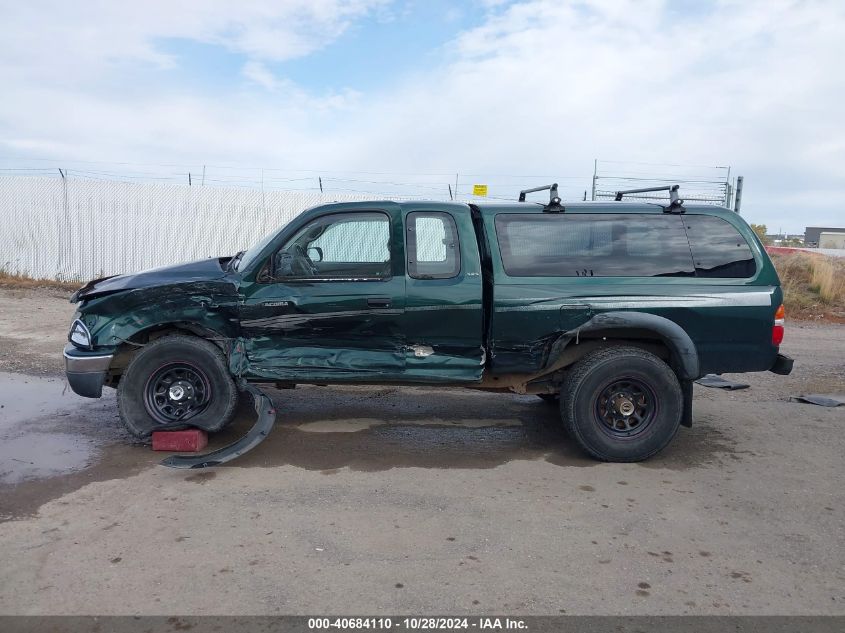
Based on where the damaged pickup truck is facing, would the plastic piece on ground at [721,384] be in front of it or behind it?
behind

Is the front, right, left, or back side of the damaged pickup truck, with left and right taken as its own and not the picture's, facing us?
left

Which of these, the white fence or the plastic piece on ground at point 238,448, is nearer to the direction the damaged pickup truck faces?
the plastic piece on ground

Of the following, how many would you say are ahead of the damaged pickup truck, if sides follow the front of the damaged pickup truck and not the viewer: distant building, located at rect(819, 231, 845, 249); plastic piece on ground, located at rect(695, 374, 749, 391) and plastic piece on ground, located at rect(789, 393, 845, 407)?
0

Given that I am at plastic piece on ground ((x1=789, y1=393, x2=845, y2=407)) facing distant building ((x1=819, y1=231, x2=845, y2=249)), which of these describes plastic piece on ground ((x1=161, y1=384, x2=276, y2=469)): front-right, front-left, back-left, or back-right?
back-left

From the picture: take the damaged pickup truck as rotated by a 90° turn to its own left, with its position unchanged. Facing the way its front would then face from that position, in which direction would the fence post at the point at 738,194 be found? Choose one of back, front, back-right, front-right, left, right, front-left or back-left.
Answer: back-left

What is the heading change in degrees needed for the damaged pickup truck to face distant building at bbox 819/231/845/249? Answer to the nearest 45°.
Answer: approximately 135° to its right

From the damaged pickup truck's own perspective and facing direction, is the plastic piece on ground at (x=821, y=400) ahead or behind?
behind

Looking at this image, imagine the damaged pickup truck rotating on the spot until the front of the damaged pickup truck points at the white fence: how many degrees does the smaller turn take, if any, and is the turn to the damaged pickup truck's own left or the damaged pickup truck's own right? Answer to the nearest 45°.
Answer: approximately 45° to the damaged pickup truck's own right

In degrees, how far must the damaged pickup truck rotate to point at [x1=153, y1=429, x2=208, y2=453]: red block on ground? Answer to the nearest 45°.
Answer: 0° — it already faces it
